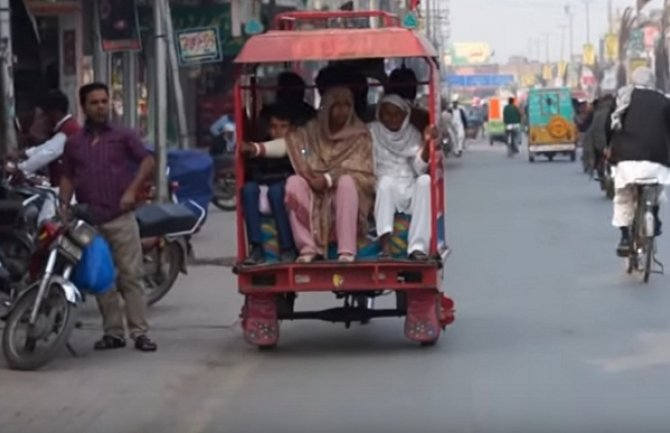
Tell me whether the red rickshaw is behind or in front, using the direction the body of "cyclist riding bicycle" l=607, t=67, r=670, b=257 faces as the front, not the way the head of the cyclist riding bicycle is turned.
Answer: behind

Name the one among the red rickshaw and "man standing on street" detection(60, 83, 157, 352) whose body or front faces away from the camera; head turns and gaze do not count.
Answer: the red rickshaw

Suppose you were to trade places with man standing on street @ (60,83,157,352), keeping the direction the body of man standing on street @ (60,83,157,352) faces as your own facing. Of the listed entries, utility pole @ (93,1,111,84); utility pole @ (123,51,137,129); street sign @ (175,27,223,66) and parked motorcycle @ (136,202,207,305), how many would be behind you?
4

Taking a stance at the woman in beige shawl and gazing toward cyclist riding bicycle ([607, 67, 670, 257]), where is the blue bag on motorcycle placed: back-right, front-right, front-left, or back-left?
back-left

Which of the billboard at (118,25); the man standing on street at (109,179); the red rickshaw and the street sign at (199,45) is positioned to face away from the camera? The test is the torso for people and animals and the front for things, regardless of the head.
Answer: the red rickshaw

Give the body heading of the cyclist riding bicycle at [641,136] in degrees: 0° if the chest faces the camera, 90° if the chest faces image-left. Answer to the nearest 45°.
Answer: approximately 180°

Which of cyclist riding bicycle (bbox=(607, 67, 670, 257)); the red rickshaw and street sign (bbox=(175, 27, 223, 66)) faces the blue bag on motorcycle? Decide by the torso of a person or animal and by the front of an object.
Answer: the street sign

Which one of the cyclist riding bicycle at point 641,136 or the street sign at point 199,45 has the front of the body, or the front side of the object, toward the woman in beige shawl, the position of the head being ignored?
the street sign

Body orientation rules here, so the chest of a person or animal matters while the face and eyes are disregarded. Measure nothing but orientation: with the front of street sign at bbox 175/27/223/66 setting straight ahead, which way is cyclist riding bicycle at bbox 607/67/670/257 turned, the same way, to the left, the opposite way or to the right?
the opposite way

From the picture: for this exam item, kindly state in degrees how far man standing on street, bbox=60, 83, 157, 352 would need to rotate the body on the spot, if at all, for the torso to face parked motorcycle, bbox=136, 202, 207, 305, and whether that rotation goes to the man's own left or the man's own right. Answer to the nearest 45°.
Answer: approximately 180°

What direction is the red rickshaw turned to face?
away from the camera
